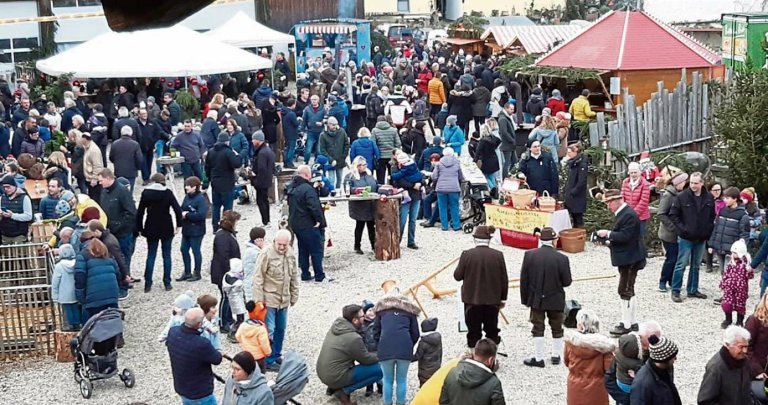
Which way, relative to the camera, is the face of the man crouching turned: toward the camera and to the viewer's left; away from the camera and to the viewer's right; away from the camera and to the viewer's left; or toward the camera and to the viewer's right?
away from the camera and to the viewer's right

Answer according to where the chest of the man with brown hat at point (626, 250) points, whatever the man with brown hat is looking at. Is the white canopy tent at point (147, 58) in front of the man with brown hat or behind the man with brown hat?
in front

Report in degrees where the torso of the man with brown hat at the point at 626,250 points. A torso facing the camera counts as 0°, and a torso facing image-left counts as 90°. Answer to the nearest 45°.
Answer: approximately 90°

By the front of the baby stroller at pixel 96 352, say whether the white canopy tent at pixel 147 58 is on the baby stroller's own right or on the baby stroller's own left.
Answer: on the baby stroller's own left

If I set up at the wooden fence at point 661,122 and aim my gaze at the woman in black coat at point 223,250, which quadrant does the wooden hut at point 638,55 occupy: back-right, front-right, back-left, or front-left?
back-right

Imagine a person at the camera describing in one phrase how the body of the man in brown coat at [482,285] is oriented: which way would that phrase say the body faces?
away from the camera

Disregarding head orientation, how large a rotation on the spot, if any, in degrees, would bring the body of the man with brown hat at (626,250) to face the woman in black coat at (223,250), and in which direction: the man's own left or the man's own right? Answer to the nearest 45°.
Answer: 0° — they already face them
